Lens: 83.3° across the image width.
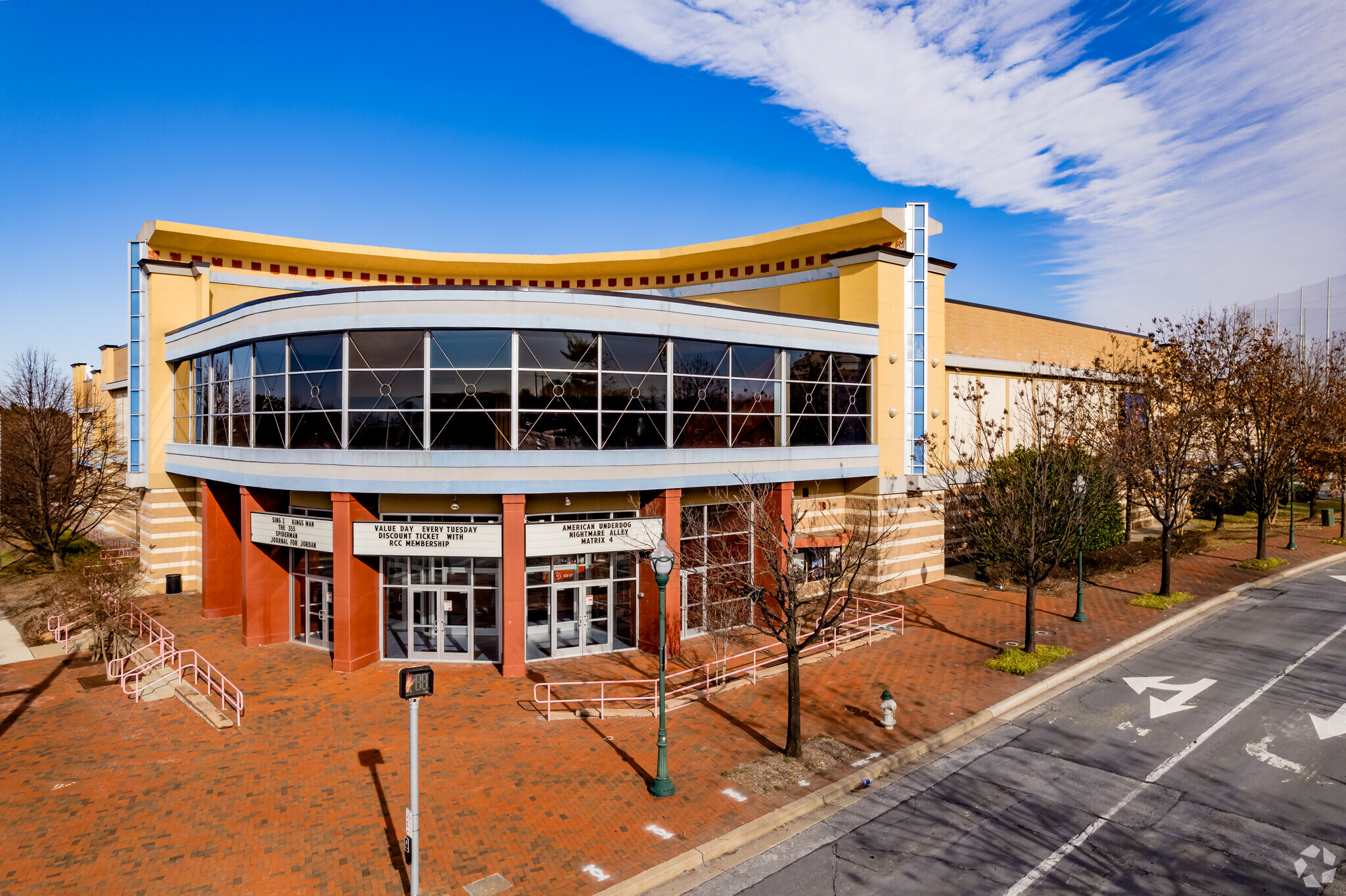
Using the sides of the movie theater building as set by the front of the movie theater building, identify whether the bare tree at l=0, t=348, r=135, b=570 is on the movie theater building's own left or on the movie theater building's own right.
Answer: on the movie theater building's own right

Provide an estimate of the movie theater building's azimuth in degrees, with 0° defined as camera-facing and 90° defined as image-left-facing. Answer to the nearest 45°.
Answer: approximately 0°

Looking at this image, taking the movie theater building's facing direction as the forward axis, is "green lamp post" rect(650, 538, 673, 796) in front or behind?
in front

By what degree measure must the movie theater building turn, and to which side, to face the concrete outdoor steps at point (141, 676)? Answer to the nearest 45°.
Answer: approximately 90° to its right

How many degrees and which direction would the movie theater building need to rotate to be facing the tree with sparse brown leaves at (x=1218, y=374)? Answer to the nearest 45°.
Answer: approximately 90° to its left

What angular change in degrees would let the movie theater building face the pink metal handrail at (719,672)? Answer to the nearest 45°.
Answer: approximately 45° to its left

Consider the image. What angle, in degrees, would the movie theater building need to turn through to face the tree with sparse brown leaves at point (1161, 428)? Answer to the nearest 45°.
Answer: approximately 90° to its left

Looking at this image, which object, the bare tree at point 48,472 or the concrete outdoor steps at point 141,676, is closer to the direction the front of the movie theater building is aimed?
the concrete outdoor steps

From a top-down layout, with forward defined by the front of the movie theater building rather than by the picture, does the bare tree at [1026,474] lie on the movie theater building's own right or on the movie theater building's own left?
on the movie theater building's own left

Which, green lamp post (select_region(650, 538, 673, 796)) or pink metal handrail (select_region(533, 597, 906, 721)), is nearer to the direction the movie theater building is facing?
the green lamp post
